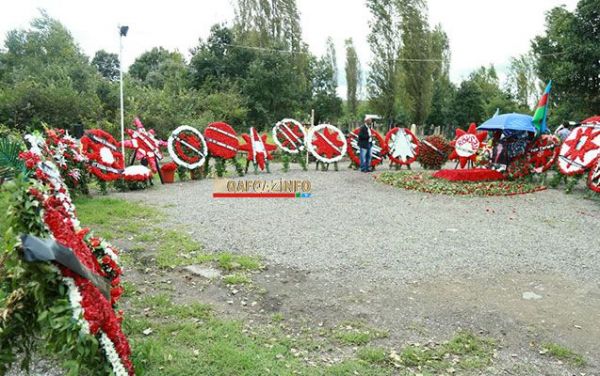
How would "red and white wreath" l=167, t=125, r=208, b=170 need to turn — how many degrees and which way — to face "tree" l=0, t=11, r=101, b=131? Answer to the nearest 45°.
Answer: approximately 135° to its right

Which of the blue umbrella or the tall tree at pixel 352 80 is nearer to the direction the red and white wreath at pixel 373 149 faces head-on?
the blue umbrella

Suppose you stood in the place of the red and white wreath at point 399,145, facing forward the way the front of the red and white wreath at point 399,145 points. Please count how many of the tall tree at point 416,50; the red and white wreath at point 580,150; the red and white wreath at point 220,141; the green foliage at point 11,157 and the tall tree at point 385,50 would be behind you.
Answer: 2

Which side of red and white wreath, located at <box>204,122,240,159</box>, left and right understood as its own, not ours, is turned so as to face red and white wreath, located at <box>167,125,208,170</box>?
right

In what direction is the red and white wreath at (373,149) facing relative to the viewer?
toward the camera

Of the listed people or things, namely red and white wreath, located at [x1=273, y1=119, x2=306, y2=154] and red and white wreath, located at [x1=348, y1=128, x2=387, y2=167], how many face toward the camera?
2

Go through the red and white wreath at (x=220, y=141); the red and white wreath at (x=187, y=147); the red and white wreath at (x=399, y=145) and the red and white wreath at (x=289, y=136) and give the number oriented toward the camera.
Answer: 4

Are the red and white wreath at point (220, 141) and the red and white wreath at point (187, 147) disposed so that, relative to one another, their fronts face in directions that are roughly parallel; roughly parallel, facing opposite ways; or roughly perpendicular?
roughly parallel

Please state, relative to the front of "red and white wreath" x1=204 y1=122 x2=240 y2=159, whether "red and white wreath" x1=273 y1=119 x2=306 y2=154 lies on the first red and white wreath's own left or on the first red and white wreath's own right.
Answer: on the first red and white wreath's own left

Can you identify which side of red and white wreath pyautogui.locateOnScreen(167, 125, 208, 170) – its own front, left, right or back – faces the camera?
front

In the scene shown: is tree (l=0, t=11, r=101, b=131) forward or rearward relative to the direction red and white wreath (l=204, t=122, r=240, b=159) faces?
rearward

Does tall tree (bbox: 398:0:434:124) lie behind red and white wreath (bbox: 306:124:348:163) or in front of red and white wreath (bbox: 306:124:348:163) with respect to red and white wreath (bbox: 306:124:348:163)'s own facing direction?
behind

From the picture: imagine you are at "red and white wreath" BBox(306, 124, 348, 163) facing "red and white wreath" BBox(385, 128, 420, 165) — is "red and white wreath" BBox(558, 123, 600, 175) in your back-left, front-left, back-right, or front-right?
front-right

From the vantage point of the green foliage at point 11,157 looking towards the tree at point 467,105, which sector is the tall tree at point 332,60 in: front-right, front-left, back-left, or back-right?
front-left

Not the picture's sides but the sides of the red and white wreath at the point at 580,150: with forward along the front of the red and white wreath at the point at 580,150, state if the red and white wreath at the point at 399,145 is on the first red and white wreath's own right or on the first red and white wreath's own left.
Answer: on the first red and white wreath's own right

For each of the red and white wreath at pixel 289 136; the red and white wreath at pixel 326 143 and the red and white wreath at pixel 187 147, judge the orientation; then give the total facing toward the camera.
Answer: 3

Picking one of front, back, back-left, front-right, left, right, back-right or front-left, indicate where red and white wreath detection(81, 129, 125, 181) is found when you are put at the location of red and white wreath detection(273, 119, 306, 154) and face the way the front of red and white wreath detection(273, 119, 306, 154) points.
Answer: front-right
